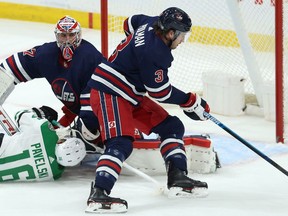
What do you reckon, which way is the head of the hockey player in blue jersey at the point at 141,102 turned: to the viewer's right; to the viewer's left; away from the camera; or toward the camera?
to the viewer's right

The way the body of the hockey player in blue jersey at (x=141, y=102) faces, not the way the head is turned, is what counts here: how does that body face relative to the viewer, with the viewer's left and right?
facing to the right of the viewer

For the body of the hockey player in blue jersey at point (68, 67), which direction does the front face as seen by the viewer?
toward the camera
